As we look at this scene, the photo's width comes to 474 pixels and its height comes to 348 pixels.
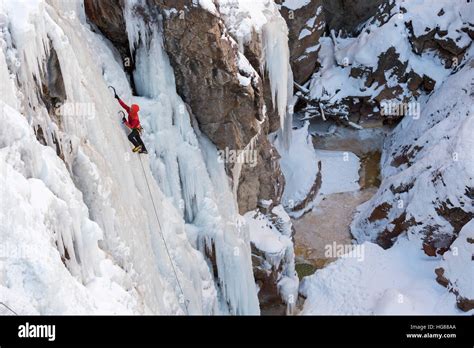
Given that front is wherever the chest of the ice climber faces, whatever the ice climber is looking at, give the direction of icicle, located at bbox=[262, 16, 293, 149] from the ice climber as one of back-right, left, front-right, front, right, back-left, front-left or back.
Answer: back-right

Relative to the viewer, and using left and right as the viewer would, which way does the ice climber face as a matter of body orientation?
facing to the left of the viewer
